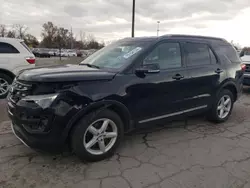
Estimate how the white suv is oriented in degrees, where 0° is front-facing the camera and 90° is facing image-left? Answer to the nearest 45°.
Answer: approximately 90°

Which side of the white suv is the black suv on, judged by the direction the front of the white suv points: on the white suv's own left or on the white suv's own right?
on the white suv's own left

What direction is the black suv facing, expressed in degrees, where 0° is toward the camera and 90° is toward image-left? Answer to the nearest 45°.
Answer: approximately 45°

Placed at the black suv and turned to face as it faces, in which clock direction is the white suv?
The white suv is roughly at 3 o'clock from the black suv.
